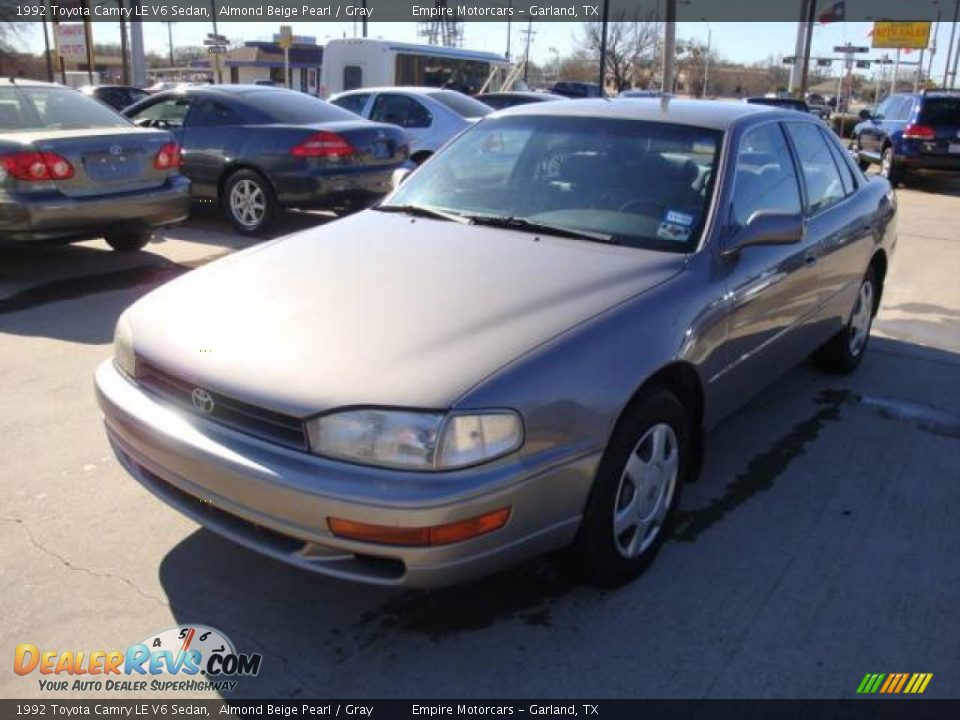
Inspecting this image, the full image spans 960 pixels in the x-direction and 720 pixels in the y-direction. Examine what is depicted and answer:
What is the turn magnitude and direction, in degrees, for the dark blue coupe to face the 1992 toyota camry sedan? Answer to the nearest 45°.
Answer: approximately 135° to its left

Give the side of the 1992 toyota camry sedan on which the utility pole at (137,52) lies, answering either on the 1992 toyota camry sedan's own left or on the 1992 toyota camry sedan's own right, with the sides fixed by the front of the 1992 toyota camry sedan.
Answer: on the 1992 toyota camry sedan's own right

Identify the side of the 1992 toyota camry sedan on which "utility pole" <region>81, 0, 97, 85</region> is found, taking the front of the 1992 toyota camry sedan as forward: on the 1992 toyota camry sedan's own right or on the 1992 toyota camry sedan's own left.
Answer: on the 1992 toyota camry sedan's own right

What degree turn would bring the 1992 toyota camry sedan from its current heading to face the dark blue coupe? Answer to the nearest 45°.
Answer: approximately 135° to its right

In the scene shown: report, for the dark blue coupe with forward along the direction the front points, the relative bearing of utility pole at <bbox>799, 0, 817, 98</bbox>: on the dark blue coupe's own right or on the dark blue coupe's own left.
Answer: on the dark blue coupe's own right

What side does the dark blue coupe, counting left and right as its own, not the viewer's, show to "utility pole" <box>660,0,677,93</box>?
right

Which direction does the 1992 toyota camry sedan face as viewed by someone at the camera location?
facing the viewer and to the left of the viewer

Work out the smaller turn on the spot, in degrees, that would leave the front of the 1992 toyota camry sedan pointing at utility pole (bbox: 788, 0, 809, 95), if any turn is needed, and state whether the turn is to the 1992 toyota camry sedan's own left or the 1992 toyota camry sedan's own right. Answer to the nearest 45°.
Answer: approximately 135° to the 1992 toyota camry sedan's own right

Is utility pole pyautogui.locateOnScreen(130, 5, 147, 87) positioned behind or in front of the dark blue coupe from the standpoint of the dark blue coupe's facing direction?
in front

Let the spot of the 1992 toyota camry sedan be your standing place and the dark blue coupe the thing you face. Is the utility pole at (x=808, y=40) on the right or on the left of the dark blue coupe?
right

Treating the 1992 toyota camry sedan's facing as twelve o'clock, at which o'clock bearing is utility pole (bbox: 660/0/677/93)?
The utility pole is roughly at 5 o'clock from the 1992 toyota camry sedan.

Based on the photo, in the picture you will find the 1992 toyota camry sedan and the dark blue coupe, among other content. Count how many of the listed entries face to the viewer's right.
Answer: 0

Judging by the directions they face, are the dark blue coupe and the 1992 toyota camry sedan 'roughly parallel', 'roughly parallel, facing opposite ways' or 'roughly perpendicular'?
roughly perpendicular

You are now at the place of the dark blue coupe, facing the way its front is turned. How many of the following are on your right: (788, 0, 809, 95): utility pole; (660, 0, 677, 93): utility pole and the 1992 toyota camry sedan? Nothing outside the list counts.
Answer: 2

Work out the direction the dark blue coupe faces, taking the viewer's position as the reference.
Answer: facing away from the viewer and to the left of the viewer
